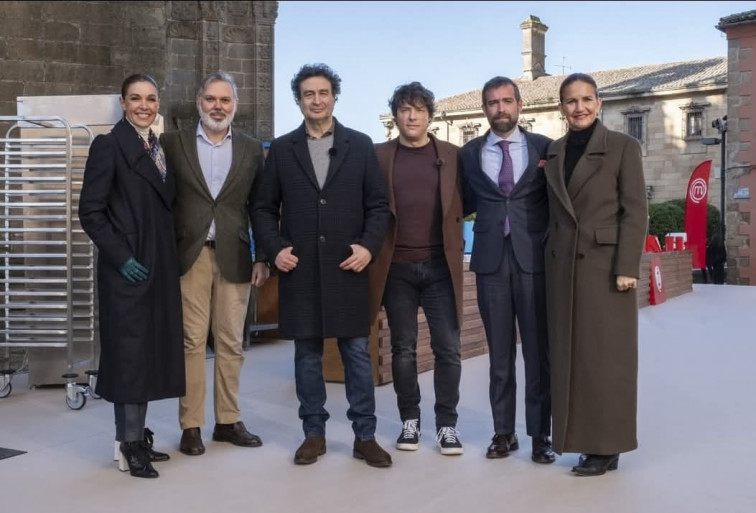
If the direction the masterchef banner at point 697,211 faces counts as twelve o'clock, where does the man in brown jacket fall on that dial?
The man in brown jacket is roughly at 12 o'clock from the masterchef banner.

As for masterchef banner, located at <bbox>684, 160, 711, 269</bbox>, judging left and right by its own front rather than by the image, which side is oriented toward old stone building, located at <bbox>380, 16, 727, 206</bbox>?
back

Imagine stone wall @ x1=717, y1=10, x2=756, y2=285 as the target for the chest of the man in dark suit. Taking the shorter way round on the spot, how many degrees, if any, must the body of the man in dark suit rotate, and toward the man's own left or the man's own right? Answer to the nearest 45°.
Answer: approximately 180°

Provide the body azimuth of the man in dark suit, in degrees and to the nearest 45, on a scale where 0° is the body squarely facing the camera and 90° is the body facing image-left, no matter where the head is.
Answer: approximately 0°

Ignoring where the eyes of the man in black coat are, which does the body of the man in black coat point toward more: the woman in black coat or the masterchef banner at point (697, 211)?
the woman in black coat

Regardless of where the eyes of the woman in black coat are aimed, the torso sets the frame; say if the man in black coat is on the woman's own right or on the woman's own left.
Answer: on the woman's own left

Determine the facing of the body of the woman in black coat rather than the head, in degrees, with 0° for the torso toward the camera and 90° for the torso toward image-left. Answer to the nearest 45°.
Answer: approximately 315°

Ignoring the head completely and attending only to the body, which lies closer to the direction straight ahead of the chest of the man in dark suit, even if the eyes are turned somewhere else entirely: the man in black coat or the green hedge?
the man in black coat

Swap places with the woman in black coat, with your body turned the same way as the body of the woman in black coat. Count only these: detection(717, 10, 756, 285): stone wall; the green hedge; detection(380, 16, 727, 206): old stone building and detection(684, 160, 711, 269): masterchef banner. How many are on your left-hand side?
4

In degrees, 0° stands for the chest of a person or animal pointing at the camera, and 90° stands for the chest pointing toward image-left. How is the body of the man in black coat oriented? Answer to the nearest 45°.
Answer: approximately 0°
